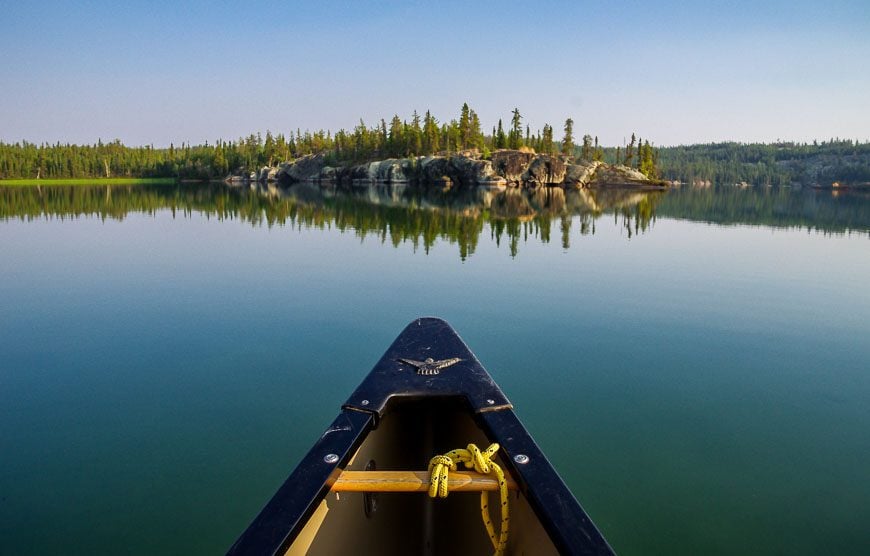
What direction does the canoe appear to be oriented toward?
away from the camera
